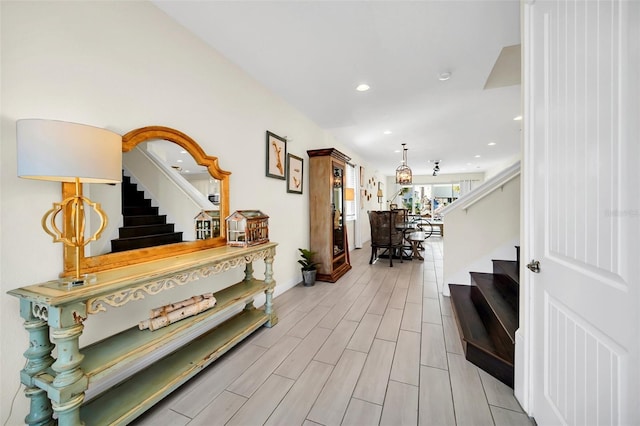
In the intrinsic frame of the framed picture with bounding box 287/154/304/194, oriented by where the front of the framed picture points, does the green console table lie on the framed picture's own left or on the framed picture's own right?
on the framed picture's own right

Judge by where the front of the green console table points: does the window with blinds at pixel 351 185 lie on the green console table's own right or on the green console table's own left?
on the green console table's own left

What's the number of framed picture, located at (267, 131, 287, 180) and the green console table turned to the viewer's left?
0

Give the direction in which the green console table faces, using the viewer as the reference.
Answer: facing the viewer and to the right of the viewer

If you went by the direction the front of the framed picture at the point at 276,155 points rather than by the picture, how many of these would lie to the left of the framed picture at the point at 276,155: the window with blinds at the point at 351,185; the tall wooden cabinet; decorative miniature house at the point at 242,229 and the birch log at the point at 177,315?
2

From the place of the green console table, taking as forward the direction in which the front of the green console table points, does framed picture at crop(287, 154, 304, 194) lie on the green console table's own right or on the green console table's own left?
on the green console table's own left

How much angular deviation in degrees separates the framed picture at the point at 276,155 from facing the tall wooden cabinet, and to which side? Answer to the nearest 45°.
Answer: approximately 90° to its left

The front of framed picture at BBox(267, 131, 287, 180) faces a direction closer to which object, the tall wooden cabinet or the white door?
the white door

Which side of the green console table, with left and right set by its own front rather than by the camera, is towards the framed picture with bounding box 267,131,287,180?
left

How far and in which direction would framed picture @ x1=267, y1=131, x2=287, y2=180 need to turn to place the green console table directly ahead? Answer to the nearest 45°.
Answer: approximately 90° to its right

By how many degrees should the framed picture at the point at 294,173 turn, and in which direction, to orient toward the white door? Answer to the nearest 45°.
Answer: approximately 45° to its right

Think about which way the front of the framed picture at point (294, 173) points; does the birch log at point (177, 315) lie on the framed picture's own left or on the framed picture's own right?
on the framed picture's own right

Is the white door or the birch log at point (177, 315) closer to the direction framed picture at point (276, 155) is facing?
the white door

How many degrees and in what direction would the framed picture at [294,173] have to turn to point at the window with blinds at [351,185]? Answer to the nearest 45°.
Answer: approximately 90° to its left

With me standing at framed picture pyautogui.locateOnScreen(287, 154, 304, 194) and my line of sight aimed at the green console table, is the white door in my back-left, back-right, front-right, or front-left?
front-left

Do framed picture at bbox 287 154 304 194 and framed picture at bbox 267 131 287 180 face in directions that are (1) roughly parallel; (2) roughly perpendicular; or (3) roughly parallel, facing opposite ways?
roughly parallel
